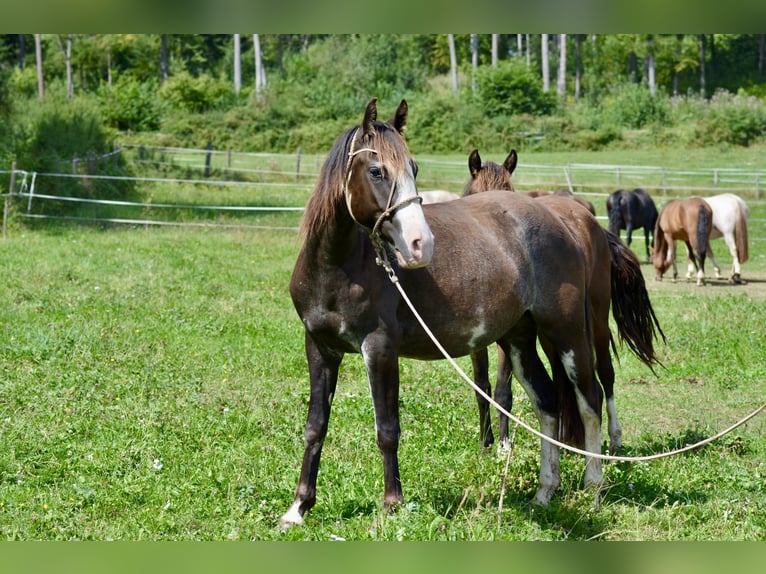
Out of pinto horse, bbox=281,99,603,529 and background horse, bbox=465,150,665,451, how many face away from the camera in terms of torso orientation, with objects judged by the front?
0

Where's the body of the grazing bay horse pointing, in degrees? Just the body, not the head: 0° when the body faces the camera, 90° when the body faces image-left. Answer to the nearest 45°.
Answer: approximately 135°

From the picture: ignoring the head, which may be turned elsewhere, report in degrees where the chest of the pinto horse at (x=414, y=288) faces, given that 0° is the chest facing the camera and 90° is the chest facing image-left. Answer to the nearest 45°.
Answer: approximately 45°

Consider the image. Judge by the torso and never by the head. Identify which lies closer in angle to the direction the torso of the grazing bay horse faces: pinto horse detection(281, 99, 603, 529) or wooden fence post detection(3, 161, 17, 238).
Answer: the wooden fence post

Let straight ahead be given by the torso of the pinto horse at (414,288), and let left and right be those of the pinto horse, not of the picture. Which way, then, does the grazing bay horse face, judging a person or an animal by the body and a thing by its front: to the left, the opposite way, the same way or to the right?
to the right
